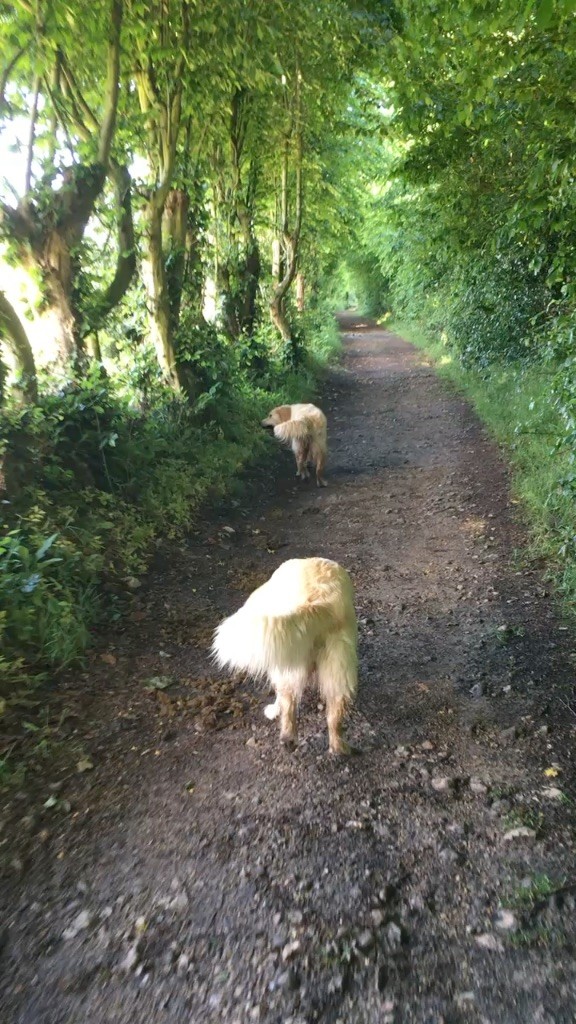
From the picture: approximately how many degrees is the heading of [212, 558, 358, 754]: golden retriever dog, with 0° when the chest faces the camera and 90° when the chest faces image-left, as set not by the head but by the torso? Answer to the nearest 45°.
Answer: approximately 180°

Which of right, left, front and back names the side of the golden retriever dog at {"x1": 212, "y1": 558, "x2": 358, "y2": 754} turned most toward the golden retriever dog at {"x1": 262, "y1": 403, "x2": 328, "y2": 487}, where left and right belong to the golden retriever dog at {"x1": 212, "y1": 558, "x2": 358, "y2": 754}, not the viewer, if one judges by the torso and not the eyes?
front
